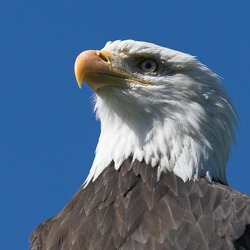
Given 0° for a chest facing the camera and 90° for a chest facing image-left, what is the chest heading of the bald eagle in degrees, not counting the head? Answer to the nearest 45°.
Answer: approximately 45°
